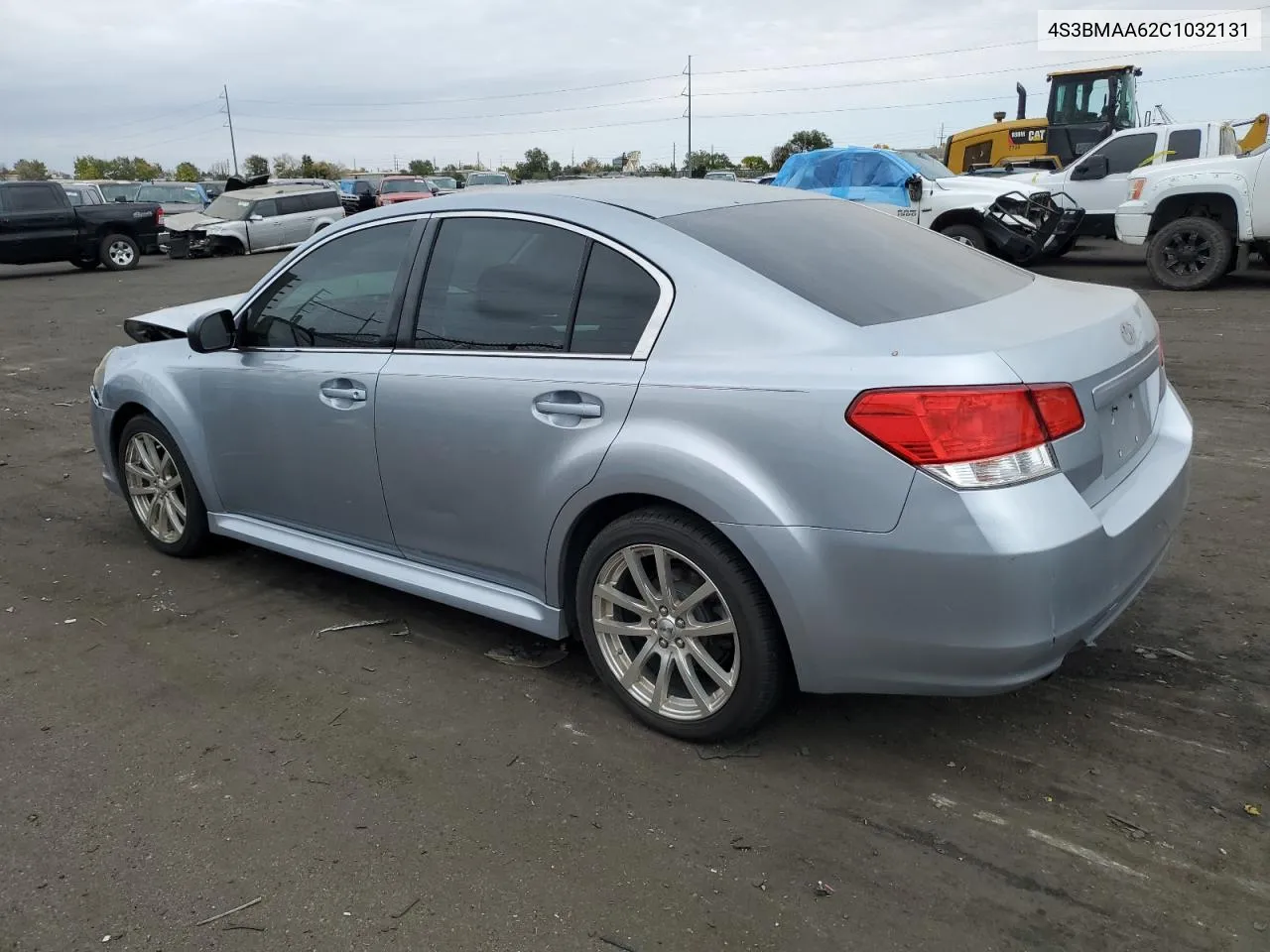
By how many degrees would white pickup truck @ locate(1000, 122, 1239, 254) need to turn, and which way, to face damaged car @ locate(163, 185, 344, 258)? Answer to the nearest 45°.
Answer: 0° — it already faces it

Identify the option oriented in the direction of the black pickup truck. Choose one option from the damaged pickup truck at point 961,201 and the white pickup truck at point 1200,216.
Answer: the white pickup truck

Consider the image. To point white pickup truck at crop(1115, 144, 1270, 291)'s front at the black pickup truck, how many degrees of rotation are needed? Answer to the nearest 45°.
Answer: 0° — it already faces it

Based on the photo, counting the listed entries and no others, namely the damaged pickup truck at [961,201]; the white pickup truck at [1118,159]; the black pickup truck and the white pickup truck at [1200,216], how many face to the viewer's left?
3

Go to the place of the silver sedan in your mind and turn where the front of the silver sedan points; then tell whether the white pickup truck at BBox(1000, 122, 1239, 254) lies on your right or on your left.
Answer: on your right

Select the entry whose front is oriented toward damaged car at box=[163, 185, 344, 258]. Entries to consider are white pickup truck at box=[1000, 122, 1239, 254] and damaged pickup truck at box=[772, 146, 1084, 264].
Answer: the white pickup truck

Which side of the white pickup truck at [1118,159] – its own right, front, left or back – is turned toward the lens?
left

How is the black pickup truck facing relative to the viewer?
to the viewer's left

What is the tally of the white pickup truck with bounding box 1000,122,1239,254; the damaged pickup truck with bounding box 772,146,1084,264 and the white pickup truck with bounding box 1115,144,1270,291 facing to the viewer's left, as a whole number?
2

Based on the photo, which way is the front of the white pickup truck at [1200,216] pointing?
to the viewer's left

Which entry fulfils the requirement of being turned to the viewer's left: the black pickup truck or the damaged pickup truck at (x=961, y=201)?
the black pickup truck

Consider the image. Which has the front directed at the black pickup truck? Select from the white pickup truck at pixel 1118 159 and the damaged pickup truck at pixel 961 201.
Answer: the white pickup truck

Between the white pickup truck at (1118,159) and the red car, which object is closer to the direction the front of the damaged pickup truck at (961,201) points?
the white pickup truck

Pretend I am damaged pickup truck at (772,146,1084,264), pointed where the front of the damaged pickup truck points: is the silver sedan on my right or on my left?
on my right
